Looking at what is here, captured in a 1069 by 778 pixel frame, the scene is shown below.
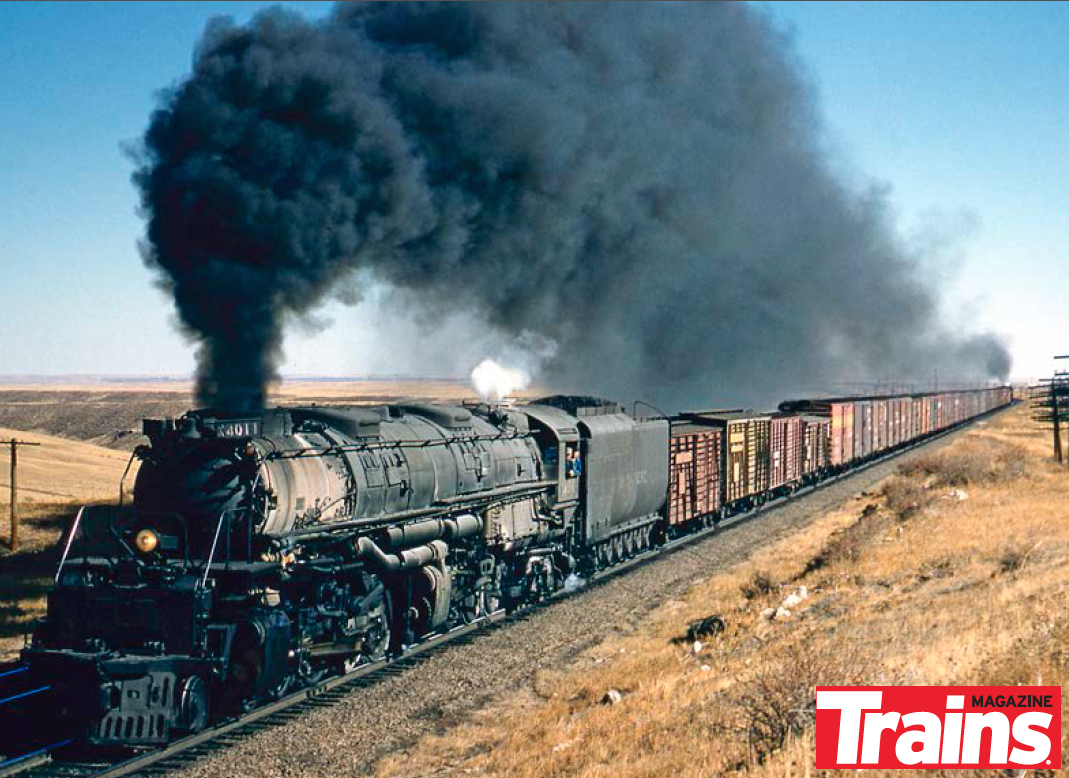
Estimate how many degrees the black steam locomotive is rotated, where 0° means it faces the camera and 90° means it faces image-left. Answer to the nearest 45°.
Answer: approximately 45°

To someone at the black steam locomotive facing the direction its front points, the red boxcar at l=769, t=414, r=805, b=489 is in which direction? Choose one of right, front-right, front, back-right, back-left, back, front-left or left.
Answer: back

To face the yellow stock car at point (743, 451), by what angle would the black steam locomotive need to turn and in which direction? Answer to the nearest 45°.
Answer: approximately 180°

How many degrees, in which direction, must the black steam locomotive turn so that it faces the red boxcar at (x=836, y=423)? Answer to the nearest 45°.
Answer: approximately 180°

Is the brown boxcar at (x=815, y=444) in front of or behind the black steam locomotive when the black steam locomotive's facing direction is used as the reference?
behind
